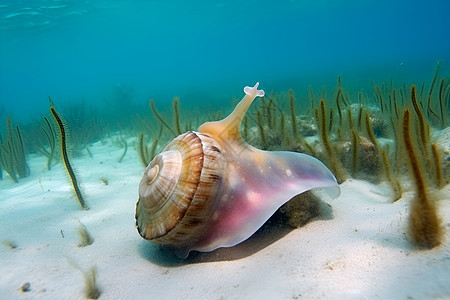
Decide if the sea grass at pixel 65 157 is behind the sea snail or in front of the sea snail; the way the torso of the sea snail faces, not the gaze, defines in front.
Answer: behind

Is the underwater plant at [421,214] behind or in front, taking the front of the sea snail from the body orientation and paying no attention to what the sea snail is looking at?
in front

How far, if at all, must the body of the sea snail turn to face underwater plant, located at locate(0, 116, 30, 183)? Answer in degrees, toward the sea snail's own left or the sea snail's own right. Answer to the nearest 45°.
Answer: approximately 135° to the sea snail's own left

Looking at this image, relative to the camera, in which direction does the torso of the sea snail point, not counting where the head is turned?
to the viewer's right

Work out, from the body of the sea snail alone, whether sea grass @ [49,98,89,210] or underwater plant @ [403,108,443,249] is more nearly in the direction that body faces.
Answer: the underwater plant

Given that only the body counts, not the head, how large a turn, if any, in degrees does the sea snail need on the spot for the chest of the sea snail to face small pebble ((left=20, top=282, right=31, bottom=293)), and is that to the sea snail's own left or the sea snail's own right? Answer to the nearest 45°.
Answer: approximately 180°
